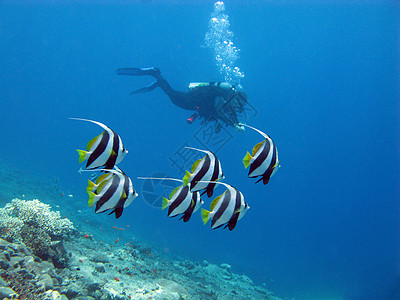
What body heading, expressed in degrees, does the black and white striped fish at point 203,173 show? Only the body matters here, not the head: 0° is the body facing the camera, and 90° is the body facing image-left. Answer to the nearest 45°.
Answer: approximately 270°

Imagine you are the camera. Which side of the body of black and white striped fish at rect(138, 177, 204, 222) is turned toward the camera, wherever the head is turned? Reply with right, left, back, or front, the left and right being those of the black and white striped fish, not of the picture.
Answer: right

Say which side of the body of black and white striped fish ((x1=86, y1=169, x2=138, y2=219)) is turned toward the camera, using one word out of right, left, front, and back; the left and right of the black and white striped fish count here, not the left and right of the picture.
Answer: right

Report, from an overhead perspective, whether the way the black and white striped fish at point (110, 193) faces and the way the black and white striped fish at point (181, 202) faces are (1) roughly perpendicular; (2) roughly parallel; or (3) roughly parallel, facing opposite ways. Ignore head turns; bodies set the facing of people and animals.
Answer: roughly parallel

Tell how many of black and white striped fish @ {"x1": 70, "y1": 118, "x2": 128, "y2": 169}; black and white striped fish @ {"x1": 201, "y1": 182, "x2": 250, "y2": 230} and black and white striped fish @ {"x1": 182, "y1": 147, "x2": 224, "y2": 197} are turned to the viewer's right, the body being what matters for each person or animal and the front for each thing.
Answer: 3

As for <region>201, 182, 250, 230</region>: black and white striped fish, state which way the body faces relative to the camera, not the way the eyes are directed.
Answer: to the viewer's right

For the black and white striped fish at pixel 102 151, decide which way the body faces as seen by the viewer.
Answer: to the viewer's right

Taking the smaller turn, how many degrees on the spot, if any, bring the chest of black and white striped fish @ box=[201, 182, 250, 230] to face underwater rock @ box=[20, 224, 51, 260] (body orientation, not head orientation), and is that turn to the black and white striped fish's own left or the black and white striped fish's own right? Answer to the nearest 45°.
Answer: approximately 135° to the black and white striped fish's own left

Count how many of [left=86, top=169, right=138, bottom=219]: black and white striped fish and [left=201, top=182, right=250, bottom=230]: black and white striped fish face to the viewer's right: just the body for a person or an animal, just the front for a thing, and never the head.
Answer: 2

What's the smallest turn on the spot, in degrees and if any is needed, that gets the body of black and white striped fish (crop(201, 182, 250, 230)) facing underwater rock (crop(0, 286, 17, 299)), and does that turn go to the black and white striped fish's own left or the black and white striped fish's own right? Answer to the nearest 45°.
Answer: approximately 135° to the black and white striped fish's own left

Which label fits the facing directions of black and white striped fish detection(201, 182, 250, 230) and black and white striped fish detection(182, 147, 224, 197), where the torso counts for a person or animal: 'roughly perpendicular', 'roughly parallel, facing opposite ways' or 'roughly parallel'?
roughly parallel

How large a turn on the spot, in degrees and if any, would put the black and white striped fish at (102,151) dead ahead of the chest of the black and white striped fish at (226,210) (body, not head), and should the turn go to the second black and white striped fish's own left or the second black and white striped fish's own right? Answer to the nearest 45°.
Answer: approximately 180°
